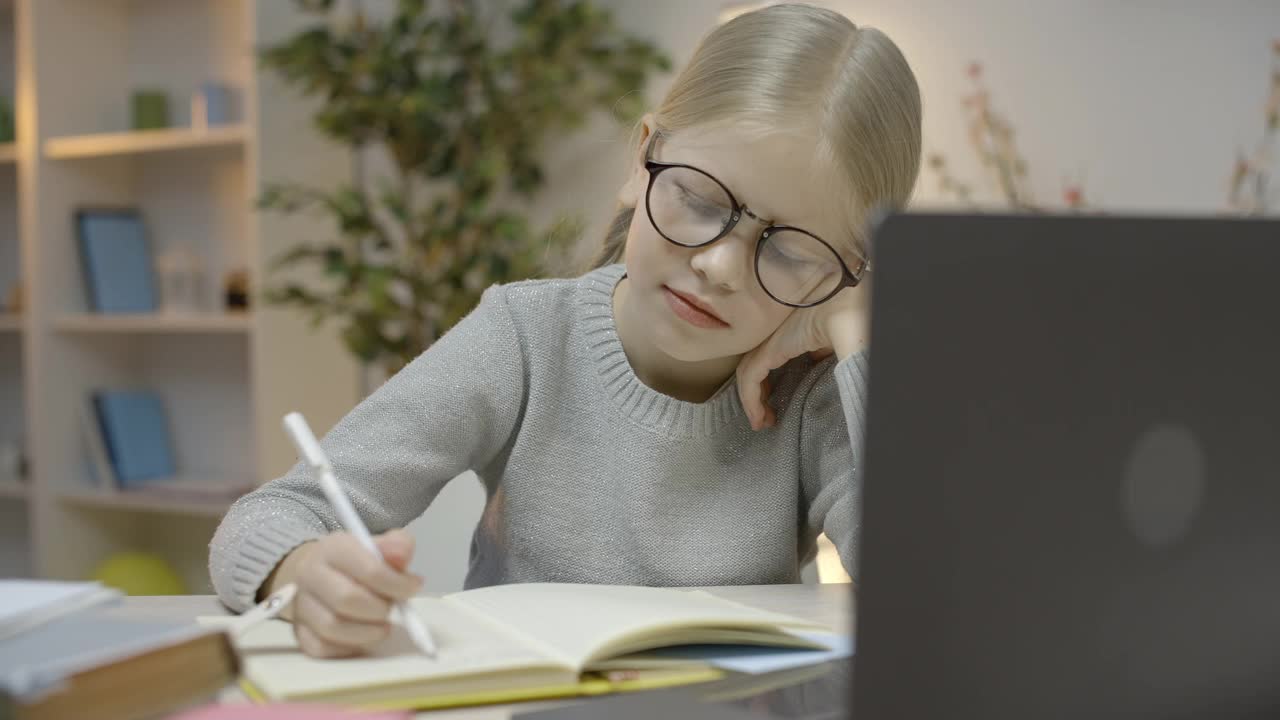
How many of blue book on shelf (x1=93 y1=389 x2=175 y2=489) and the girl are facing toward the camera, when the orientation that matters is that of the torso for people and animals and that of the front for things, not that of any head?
2

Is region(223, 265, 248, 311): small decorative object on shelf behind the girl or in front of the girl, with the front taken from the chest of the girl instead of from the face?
behind

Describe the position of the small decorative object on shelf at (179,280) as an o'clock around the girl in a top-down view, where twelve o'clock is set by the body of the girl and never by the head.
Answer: The small decorative object on shelf is roughly at 5 o'clock from the girl.

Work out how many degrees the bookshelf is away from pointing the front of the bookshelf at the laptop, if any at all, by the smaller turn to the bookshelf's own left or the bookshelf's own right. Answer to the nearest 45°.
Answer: approximately 45° to the bookshelf's own left

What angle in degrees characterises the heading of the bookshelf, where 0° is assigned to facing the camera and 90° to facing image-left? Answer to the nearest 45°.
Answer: approximately 45°

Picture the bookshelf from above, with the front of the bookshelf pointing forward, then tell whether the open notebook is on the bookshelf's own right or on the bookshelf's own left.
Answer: on the bookshelf's own left

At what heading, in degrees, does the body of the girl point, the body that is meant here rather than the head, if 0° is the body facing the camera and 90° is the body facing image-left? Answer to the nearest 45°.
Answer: approximately 0°

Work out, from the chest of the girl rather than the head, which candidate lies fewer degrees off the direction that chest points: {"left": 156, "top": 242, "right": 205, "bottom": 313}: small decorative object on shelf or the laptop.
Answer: the laptop

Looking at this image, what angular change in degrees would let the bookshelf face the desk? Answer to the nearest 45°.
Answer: approximately 45° to its left
